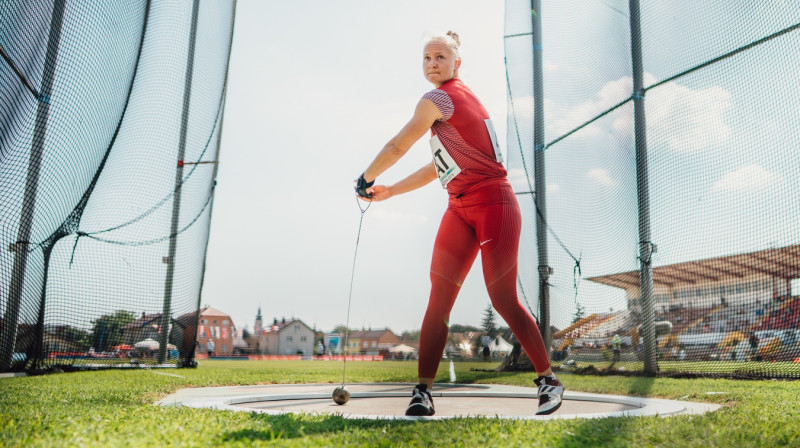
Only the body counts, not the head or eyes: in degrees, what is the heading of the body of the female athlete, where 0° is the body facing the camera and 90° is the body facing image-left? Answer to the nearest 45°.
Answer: approximately 45°

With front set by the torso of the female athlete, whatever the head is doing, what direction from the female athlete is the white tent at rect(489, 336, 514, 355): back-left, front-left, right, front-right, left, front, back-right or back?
back-right

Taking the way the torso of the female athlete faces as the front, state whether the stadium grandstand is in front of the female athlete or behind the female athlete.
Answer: behind

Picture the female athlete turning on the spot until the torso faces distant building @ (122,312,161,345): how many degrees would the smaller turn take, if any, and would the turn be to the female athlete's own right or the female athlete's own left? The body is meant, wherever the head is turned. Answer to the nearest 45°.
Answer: approximately 90° to the female athlete's own right

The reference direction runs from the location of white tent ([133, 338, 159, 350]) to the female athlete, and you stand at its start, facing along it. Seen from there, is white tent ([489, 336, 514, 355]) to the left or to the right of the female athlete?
left

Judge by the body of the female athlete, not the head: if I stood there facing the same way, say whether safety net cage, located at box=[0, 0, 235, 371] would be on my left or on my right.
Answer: on my right

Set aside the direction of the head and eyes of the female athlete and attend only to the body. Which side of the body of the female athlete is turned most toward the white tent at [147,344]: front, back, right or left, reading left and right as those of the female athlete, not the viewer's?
right
